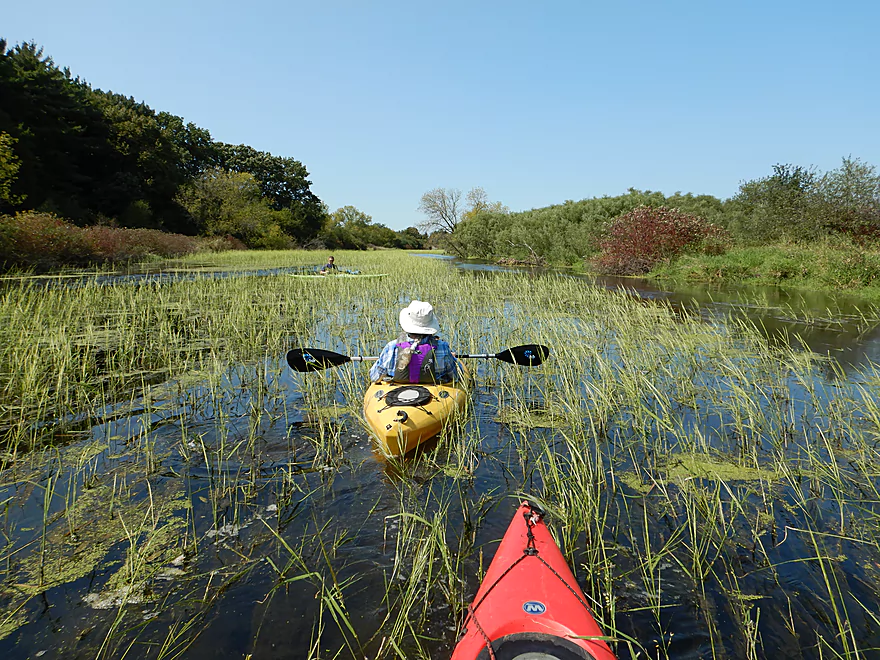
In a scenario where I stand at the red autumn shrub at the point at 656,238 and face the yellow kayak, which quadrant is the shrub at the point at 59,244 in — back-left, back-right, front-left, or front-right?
front-right

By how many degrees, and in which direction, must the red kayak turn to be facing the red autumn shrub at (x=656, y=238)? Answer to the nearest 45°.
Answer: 0° — it already faces it

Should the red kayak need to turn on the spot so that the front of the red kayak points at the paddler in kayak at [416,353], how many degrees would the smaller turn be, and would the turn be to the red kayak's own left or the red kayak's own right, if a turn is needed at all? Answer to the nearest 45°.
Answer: approximately 45° to the red kayak's own left

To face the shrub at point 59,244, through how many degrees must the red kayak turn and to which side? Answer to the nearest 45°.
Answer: approximately 45° to its left

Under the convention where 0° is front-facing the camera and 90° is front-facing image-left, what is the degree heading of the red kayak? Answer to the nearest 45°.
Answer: approximately 180°
